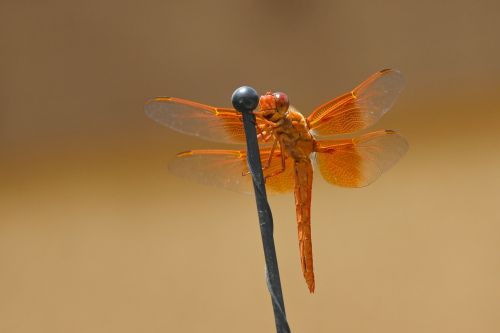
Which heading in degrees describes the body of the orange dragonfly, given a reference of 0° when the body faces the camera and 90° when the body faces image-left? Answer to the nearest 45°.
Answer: approximately 45°
